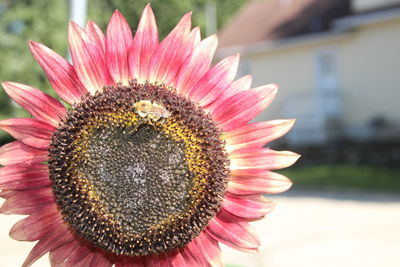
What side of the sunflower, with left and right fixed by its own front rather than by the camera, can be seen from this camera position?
front

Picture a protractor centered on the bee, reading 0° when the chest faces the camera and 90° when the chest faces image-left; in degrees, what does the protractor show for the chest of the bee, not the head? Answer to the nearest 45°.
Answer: approximately 90°

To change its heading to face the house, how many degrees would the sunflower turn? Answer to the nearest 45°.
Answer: approximately 135° to its left
